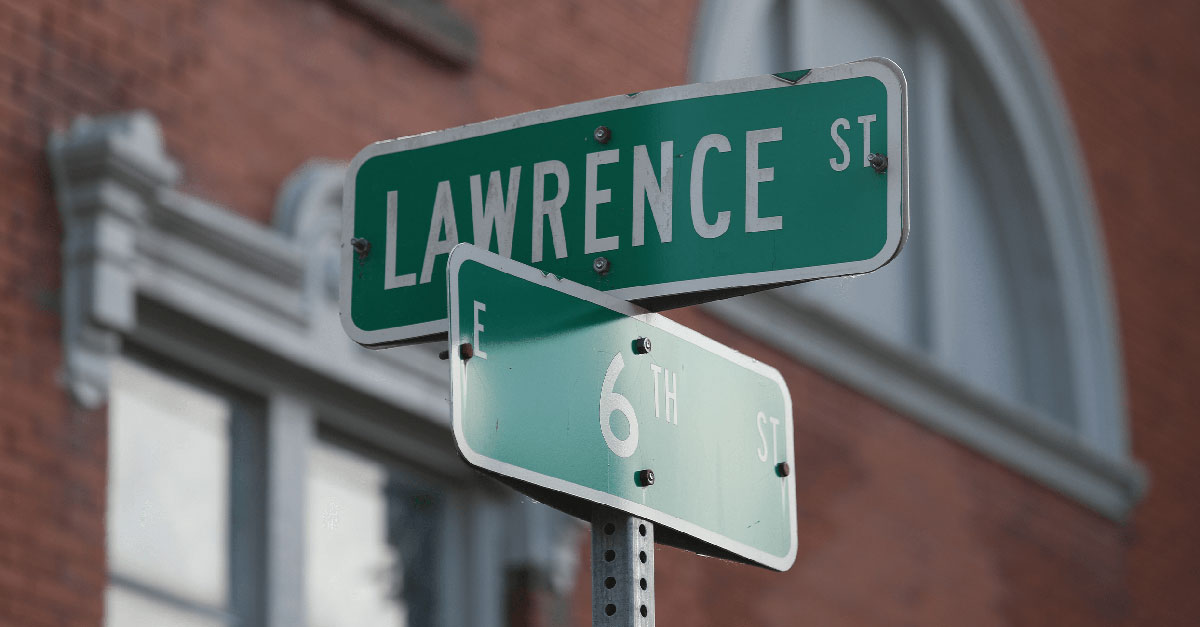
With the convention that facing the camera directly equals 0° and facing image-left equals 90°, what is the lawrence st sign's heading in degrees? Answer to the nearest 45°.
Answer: approximately 45°

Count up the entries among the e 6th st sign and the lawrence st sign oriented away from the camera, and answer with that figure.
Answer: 0

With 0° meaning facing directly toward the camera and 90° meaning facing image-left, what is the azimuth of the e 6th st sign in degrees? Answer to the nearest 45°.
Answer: approximately 315°

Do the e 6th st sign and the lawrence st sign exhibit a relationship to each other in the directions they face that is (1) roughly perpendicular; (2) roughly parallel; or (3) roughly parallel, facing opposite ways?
roughly perpendicular
